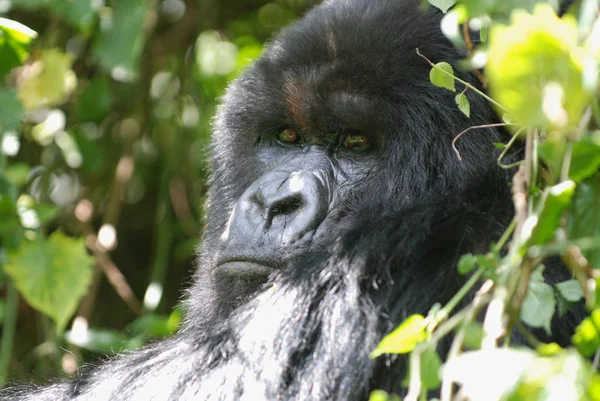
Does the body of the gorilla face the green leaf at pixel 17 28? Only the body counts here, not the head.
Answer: no

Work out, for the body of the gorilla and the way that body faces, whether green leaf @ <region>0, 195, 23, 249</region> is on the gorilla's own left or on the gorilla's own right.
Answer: on the gorilla's own right

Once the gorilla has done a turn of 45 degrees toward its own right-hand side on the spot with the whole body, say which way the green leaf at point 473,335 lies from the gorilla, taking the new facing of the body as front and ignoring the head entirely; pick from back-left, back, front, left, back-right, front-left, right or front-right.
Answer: left

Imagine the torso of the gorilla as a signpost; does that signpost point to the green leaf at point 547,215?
no

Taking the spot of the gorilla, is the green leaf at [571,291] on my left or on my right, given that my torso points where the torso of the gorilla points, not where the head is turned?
on my left

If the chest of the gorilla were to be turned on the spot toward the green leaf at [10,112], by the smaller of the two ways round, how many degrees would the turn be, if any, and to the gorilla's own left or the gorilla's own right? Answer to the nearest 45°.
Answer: approximately 90° to the gorilla's own right

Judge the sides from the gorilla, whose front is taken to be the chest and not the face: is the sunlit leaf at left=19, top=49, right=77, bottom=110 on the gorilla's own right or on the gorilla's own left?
on the gorilla's own right

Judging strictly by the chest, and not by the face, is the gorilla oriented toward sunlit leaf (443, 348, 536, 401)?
no
